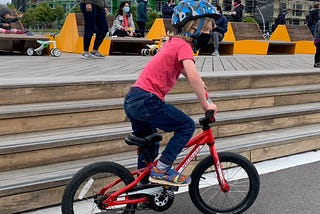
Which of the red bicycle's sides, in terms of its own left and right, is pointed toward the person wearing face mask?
left

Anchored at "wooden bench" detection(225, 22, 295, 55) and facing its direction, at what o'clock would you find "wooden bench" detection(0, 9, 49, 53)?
"wooden bench" detection(0, 9, 49, 53) is roughly at 3 o'clock from "wooden bench" detection(225, 22, 295, 55).

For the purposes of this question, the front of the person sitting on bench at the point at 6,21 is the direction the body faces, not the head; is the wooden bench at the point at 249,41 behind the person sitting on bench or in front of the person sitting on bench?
in front

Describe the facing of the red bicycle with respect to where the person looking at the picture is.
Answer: facing to the right of the viewer

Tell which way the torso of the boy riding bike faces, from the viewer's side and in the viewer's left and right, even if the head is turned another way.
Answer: facing to the right of the viewer

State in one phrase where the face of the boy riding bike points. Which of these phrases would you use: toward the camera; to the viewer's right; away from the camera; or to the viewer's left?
to the viewer's right

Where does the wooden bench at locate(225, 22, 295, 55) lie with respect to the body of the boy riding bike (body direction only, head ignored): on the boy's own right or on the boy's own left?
on the boy's own left
